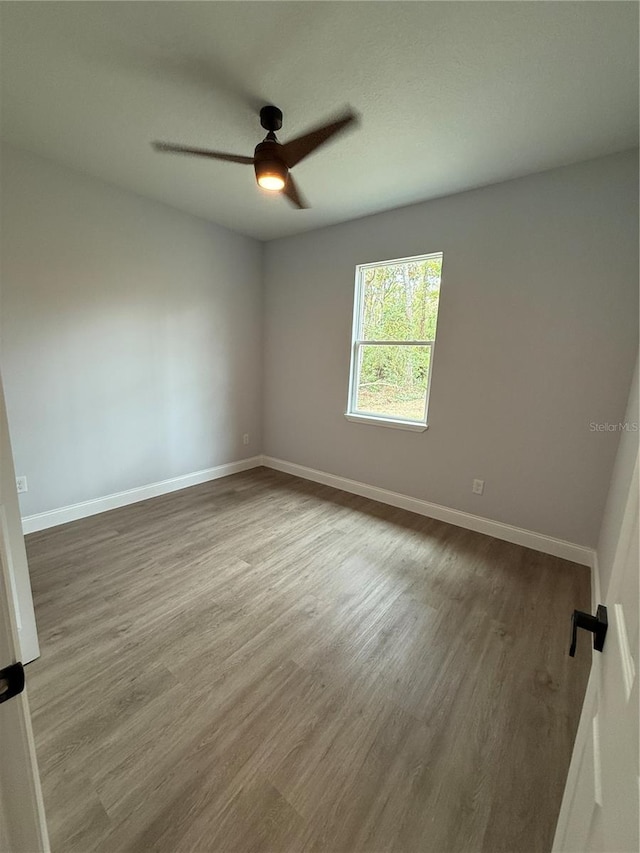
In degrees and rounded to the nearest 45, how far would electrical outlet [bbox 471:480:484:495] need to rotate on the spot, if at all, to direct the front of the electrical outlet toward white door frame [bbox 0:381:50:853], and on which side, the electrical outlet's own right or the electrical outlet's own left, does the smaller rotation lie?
0° — it already faces it

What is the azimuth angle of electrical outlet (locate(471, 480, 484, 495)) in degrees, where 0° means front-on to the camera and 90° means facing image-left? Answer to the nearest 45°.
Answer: approximately 0°
